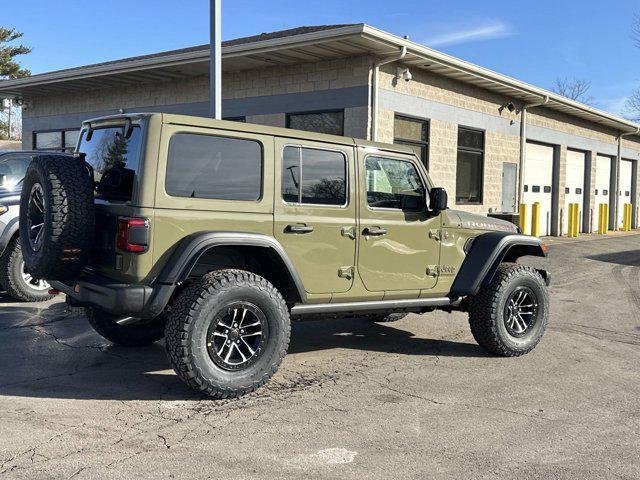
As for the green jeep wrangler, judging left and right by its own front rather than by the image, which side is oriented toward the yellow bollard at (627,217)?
front

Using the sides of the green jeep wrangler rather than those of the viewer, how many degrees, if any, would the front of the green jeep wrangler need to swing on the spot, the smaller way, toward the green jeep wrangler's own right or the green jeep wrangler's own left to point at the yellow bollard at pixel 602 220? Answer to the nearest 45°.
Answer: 0° — it already faces it

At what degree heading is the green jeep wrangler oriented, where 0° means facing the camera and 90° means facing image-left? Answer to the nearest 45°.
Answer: approximately 225°

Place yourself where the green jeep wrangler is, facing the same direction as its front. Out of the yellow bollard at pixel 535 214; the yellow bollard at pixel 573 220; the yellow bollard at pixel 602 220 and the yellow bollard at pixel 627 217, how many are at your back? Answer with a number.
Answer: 0

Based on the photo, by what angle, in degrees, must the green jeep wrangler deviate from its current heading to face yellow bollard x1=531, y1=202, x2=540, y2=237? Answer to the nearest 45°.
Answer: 0° — it already faces it

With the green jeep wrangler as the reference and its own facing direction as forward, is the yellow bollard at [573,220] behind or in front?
in front

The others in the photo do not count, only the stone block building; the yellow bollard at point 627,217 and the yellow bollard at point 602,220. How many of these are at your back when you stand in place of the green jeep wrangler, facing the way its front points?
0

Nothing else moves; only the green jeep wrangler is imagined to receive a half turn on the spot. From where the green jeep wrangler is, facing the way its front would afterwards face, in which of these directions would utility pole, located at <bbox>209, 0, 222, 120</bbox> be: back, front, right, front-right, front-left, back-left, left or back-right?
back-right
